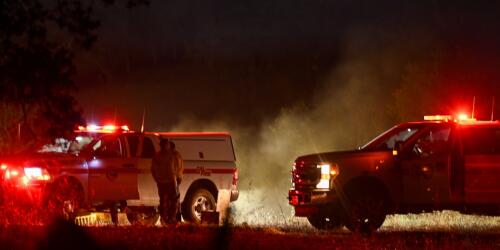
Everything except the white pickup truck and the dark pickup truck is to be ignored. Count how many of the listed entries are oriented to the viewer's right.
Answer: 0

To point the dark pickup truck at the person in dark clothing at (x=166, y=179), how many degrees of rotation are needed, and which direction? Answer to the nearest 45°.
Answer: approximately 45° to its right

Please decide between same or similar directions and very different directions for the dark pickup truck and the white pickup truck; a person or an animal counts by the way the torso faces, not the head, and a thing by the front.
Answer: same or similar directions

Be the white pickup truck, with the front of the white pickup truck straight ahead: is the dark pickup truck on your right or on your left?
on your left

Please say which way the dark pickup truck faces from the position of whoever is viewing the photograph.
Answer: facing the viewer and to the left of the viewer
